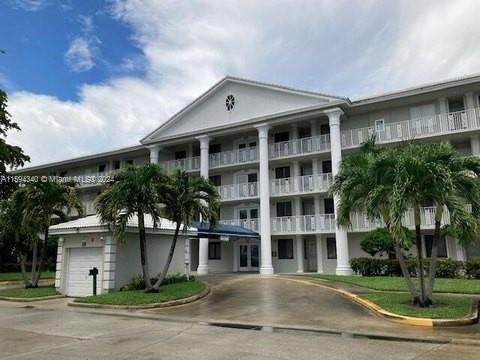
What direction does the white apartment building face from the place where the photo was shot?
facing the viewer and to the left of the viewer

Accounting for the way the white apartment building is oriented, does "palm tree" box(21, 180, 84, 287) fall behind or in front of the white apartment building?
in front

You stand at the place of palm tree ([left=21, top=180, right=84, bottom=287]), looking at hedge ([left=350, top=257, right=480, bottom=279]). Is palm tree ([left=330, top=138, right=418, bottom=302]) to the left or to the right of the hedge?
right

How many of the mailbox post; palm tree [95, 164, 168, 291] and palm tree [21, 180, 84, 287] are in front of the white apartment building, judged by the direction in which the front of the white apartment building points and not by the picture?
3

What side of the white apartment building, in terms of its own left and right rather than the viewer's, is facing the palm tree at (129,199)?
front

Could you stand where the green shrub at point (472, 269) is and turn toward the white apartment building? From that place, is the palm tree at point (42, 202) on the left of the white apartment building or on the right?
left

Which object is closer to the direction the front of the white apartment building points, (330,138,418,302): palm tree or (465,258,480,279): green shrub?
the palm tree

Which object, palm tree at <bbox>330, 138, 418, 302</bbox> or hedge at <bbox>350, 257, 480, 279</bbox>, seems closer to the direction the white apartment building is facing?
the palm tree

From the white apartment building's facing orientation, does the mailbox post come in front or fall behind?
in front

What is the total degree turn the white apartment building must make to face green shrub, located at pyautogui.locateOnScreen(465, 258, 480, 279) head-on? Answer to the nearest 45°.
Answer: approximately 90° to its left

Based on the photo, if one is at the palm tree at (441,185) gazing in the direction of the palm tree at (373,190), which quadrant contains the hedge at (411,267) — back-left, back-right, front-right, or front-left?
front-right

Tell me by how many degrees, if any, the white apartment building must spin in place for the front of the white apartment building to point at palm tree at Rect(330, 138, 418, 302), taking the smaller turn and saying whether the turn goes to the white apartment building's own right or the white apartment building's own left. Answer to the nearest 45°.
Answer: approximately 45° to the white apartment building's own left

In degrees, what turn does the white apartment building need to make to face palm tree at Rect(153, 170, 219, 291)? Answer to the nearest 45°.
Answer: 0° — it already faces it

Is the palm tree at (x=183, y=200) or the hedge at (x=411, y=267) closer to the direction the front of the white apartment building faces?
the palm tree

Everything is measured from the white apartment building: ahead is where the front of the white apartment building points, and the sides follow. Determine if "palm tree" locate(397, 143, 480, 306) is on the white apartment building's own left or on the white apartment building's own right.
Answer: on the white apartment building's own left

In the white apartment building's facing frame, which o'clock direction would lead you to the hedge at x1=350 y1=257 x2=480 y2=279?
The hedge is roughly at 9 o'clock from the white apartment building.
